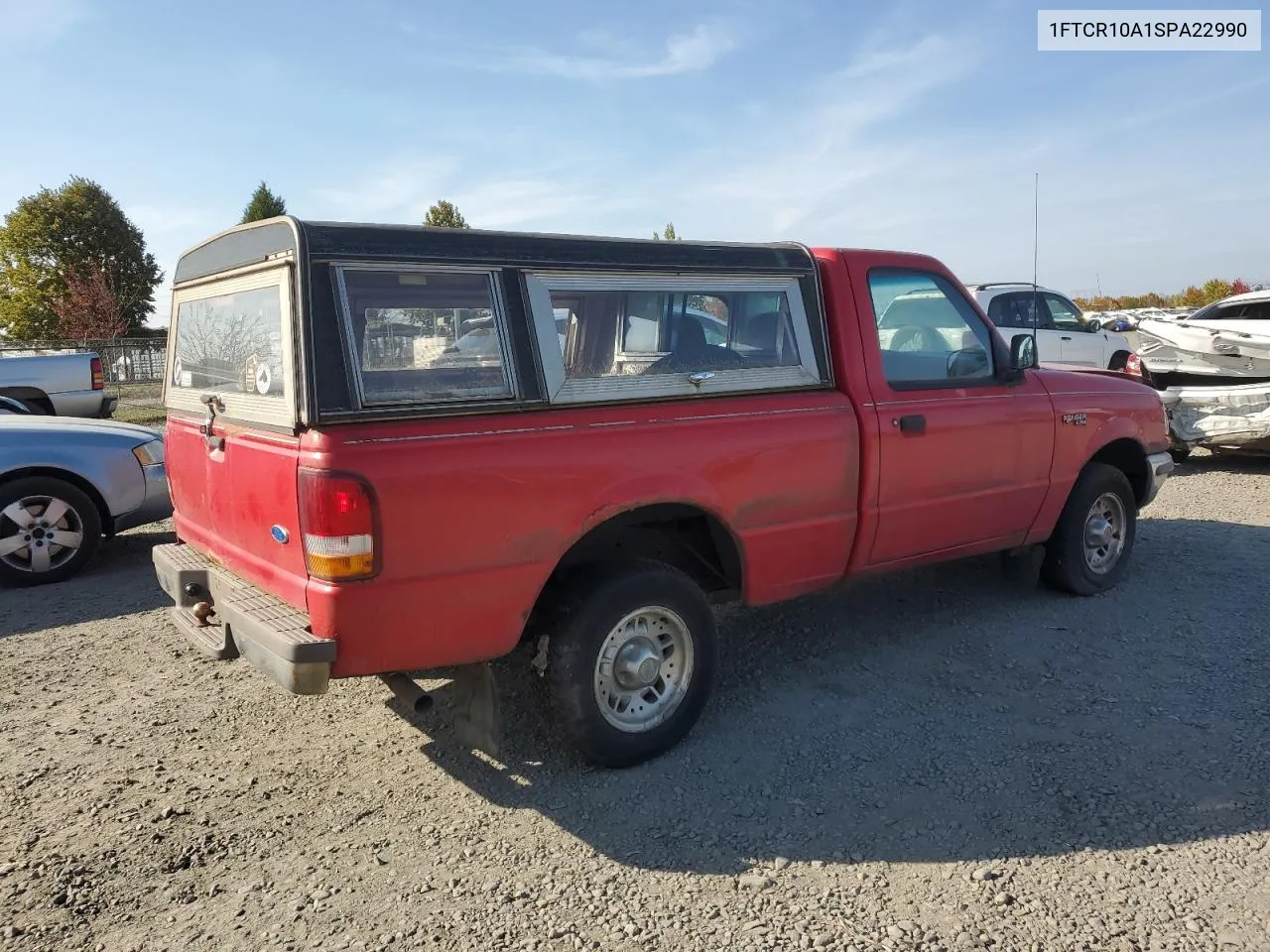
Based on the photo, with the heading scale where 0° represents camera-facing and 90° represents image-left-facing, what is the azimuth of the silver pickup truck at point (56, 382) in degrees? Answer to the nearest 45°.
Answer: approximately 90°

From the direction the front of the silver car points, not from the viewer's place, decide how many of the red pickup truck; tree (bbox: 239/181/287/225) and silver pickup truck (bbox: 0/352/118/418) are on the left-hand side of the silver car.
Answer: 2

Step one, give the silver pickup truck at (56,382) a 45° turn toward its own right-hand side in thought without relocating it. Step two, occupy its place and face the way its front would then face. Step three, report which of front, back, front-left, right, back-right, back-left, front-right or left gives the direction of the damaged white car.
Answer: back

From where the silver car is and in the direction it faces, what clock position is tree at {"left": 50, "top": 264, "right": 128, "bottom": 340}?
The tree is roughly at 9 o'clock from the silver car.

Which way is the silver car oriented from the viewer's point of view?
to the viewer's right

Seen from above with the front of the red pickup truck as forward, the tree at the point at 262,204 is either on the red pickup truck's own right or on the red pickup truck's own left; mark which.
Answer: on the red pickup truck's own left

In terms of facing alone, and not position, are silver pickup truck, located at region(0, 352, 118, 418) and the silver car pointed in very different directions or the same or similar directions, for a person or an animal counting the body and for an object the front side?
very different directions

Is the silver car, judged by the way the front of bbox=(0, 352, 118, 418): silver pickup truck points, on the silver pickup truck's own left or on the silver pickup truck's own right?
on the silver pickup truck's own left

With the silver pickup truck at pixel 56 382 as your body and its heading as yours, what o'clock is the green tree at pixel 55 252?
The green tree is roughly at 3 o'clock from the silver pickup truck.

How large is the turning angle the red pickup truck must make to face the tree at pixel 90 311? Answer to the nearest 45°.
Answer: approximately 90° to its left

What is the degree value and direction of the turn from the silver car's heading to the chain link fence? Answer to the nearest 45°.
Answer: approximately 90° to its left
